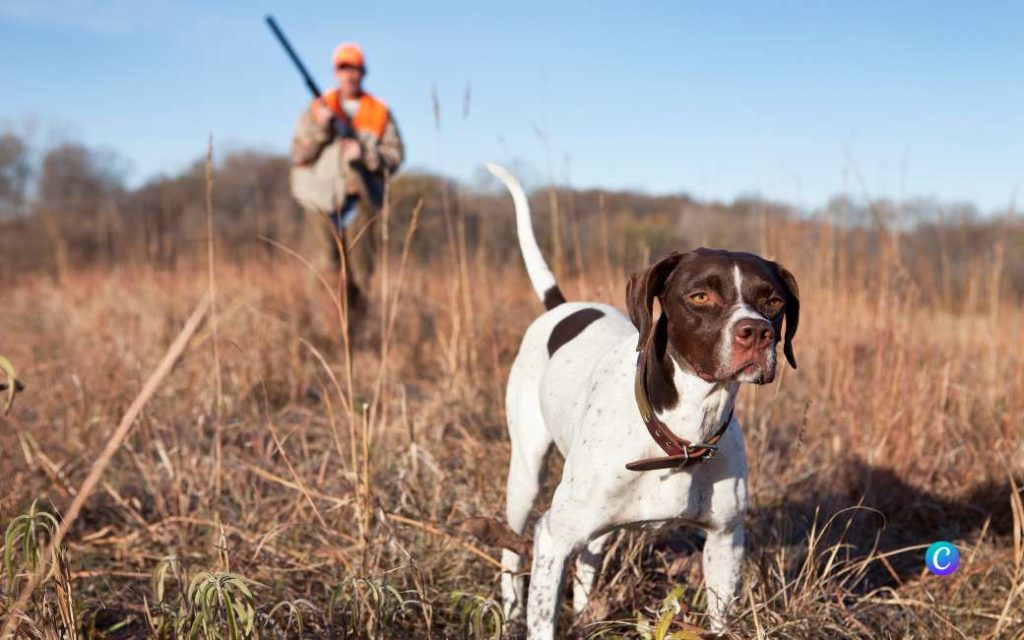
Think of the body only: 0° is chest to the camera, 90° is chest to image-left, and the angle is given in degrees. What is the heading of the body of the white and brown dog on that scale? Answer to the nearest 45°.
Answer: approximately 315°

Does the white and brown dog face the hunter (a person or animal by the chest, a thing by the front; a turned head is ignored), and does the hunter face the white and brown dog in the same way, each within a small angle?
no

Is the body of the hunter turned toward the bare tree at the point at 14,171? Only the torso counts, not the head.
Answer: no

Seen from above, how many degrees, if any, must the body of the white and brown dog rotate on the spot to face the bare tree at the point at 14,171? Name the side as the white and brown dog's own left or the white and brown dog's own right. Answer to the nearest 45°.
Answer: approximately 180°

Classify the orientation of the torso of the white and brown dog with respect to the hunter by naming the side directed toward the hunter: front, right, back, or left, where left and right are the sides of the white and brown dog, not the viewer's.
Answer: back

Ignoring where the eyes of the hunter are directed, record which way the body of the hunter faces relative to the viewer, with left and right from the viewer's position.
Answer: facing the viewer

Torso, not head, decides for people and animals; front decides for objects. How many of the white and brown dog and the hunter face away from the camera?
0

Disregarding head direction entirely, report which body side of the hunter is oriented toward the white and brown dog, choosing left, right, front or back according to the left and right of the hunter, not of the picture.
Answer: front
